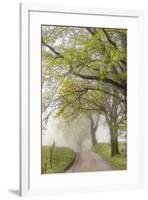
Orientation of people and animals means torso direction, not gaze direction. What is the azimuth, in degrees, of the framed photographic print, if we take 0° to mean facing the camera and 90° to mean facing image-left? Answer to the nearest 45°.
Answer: approximately 315°
